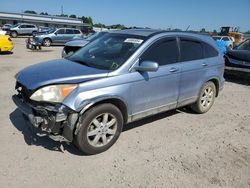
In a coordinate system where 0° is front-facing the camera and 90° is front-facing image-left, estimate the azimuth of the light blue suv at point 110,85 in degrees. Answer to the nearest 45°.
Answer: approximately 45°

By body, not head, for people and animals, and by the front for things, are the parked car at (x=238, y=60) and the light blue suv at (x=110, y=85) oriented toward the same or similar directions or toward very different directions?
same or similar directions

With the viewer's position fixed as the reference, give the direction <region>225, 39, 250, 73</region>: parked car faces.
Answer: facing the viewer and to the left of the viewer

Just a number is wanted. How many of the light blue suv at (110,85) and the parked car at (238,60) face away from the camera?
0

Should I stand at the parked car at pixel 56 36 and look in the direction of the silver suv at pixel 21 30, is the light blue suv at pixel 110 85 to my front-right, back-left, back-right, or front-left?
back-left

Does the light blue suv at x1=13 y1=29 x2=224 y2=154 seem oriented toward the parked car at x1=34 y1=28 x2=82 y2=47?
no

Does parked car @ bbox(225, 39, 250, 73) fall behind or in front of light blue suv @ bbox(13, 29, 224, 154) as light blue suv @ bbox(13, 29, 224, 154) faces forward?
behind
